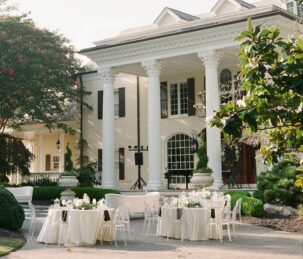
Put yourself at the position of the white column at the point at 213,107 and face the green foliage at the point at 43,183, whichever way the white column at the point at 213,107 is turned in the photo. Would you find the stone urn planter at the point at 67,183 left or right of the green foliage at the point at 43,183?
left

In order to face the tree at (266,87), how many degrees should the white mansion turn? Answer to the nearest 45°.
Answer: approximately 45° to its left

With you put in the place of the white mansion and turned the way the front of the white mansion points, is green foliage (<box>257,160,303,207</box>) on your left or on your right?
on your left

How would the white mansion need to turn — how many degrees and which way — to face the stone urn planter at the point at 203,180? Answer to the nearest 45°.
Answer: approximately 45° to its left

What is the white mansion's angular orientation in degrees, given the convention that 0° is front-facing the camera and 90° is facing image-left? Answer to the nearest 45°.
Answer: approximately 45°

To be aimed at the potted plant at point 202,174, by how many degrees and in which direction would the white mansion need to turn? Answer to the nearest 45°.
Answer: approximately 45° to its left

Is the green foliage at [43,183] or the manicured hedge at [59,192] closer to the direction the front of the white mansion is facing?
the manicured hedge
